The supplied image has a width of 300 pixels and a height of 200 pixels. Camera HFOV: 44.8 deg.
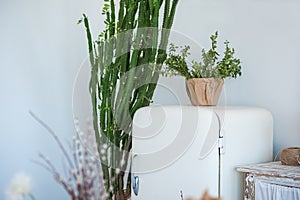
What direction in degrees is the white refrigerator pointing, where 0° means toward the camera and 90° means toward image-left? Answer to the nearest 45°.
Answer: approximately 45°

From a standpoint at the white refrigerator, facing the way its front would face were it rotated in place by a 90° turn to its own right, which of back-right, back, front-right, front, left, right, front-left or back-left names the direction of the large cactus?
front
